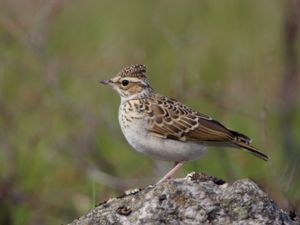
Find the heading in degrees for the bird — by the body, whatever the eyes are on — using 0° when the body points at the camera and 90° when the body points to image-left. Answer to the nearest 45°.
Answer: approximately 90°
